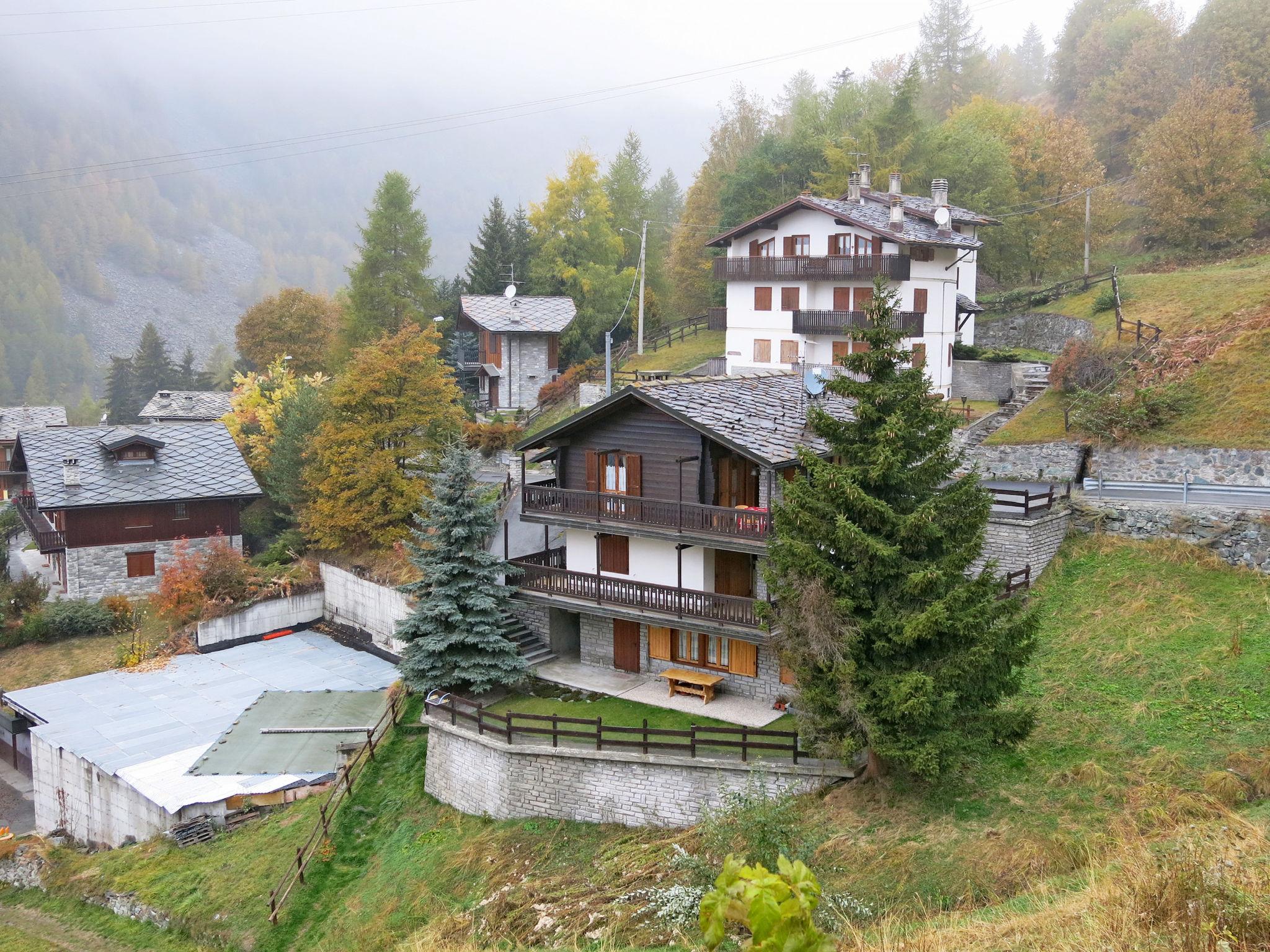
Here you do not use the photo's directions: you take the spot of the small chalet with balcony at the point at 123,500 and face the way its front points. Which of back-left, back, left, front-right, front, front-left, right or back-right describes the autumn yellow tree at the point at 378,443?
back-left

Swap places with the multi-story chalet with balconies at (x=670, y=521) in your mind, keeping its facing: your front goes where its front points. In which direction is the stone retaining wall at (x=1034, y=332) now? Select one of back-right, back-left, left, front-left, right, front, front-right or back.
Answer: back

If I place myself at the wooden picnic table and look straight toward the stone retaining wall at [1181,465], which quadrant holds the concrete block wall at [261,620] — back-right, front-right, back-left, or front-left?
back-left

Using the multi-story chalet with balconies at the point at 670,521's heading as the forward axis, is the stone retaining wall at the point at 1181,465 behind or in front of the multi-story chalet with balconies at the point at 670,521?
behind

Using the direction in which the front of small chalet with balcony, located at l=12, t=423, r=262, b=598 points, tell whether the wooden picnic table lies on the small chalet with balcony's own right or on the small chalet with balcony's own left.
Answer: on the small chalet with balcony's own left

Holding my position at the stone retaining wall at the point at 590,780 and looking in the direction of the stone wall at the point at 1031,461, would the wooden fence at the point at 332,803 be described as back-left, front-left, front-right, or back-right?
back-left

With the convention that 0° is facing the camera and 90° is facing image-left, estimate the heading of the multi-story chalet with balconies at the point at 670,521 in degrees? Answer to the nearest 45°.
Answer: approximately 45°

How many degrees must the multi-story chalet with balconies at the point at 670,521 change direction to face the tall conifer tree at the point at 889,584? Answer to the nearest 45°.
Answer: approximately 90° to its left

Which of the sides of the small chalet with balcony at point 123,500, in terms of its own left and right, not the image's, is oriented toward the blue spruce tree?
left
